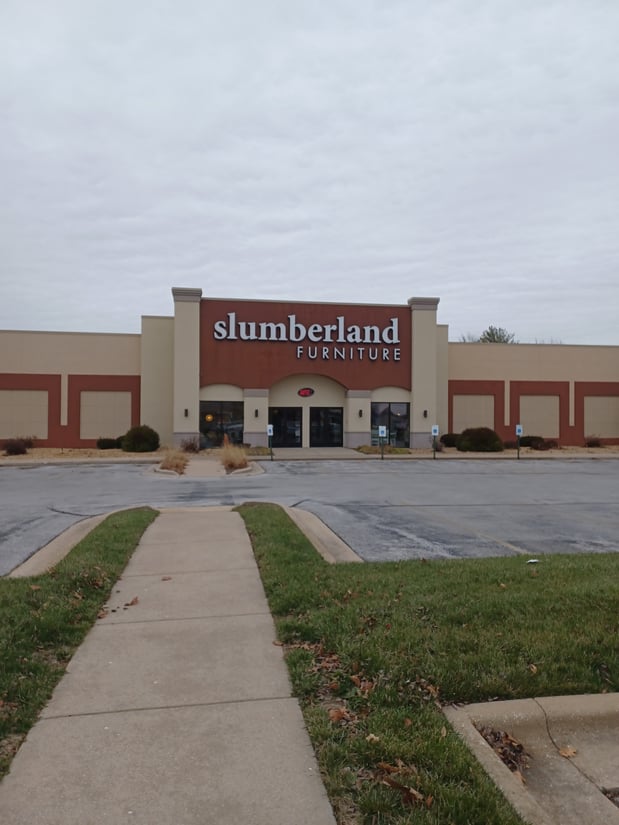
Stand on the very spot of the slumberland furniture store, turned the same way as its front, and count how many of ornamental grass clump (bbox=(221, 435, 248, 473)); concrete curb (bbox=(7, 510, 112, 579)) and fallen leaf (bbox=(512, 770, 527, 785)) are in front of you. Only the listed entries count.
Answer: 3

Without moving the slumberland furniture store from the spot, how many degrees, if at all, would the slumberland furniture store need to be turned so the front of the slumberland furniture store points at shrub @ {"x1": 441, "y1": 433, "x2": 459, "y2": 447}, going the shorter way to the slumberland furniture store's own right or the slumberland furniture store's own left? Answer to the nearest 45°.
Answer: approximately 90° to the slumberland furniture store's own left

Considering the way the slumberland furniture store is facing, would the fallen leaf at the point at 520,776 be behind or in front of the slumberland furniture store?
in front

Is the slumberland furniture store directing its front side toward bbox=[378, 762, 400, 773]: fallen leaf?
yes

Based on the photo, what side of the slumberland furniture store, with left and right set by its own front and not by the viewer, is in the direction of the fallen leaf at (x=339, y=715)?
front

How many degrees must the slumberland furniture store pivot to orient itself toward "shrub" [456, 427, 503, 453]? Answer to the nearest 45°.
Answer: approximately 90° to its left

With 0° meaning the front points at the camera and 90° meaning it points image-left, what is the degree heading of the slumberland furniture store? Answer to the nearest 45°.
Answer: approximately 0°

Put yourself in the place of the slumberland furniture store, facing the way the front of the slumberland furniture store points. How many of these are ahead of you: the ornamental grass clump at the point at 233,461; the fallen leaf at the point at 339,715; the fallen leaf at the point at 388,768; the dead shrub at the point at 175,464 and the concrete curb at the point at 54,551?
5

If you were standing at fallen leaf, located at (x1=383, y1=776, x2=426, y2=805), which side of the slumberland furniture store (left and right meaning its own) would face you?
front
